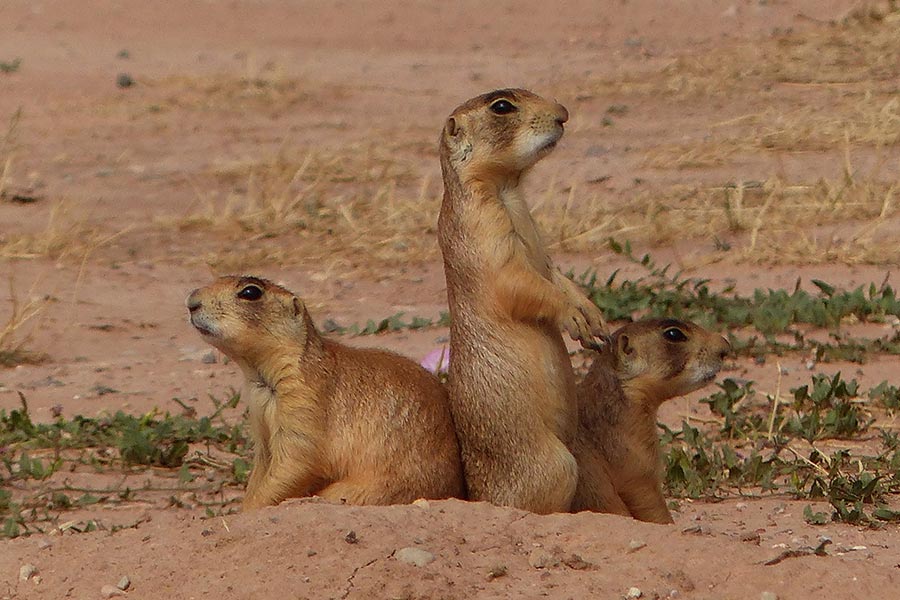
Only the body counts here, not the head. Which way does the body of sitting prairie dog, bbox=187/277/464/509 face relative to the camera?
to the viewer's left

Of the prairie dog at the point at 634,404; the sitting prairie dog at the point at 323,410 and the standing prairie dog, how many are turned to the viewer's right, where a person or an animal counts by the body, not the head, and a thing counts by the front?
2

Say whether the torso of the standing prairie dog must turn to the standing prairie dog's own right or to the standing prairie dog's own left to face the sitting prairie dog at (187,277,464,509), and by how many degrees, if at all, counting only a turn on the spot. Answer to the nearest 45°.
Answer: approximately 180°

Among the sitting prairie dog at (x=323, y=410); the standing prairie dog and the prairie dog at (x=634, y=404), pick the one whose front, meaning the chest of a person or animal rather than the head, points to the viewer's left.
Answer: the sitting prairie dog

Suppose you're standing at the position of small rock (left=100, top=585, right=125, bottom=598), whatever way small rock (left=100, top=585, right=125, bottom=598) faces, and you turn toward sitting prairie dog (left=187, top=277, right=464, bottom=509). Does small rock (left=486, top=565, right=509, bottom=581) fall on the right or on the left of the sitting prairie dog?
right

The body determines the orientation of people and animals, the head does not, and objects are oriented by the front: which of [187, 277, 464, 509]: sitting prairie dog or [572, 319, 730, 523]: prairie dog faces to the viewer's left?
the sitting prairie dog

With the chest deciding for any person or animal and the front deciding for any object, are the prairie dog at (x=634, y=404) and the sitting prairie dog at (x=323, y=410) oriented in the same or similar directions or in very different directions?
very different directions

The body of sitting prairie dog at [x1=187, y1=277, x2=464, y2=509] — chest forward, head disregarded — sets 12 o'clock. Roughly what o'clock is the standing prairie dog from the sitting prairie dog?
The standing prairie dog is roughly at 6 o'clock from the sitting prairie dog.

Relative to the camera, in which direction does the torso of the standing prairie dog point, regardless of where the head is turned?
to the viewer's right

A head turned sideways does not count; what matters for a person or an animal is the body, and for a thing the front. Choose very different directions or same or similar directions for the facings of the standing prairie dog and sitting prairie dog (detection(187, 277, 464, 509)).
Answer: very different directions

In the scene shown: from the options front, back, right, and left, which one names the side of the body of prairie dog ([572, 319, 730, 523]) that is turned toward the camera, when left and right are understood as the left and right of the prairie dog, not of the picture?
right

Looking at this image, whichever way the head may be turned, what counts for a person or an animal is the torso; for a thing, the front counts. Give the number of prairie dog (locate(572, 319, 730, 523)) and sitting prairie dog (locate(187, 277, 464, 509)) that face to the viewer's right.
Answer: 1
